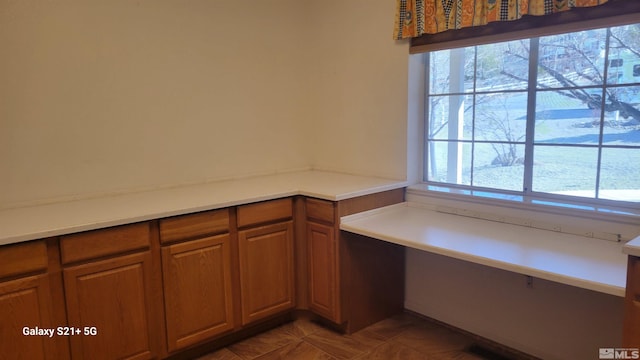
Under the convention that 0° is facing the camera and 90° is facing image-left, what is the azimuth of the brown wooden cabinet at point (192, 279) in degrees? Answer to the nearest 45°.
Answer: approximately 315°

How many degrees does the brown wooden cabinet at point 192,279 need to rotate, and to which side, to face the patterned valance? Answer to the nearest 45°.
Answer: approximately 45° to its left

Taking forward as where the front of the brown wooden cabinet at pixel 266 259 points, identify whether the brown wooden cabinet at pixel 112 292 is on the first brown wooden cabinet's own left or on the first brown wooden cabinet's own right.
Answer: on the first brown wooden cabinet's own right

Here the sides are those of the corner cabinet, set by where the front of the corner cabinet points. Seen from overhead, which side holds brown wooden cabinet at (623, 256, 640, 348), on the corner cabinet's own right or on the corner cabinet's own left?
on the corner cabinet's own left

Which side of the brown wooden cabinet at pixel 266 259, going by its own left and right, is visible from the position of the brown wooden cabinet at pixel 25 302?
right

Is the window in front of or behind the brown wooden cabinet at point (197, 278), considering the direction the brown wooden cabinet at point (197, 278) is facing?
in front

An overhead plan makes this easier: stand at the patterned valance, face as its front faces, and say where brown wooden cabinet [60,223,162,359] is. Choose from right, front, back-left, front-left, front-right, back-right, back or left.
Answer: front

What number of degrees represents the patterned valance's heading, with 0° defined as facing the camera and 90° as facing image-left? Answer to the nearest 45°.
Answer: approximately 45°

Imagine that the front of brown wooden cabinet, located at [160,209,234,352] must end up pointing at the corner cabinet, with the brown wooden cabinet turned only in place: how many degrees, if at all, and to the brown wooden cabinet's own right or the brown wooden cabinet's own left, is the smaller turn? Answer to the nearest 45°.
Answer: approximately 45° to the brown wooden cabinet's own left

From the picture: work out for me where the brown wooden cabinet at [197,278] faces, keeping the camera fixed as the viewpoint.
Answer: facing the viewer and to the right of the viewer

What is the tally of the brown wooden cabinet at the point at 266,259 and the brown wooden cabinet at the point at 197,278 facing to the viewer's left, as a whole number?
0

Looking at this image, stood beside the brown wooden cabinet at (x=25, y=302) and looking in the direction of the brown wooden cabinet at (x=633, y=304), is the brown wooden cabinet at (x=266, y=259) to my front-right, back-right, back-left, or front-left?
front-left
